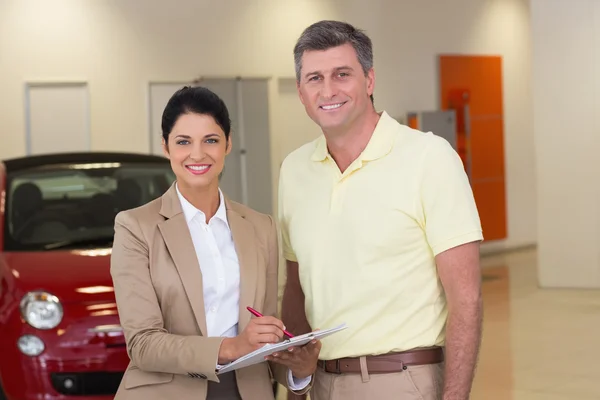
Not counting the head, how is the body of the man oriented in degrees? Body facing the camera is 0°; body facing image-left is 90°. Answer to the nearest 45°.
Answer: approximately 45°

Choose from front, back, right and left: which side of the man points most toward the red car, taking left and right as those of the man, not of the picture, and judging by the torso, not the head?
right

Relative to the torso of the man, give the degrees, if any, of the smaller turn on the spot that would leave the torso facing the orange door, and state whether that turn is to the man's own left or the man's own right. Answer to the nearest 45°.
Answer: approximately 135° to the man's own right

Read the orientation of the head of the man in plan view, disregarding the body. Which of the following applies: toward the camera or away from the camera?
toward the camera

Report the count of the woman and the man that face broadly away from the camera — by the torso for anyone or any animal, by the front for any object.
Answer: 0
